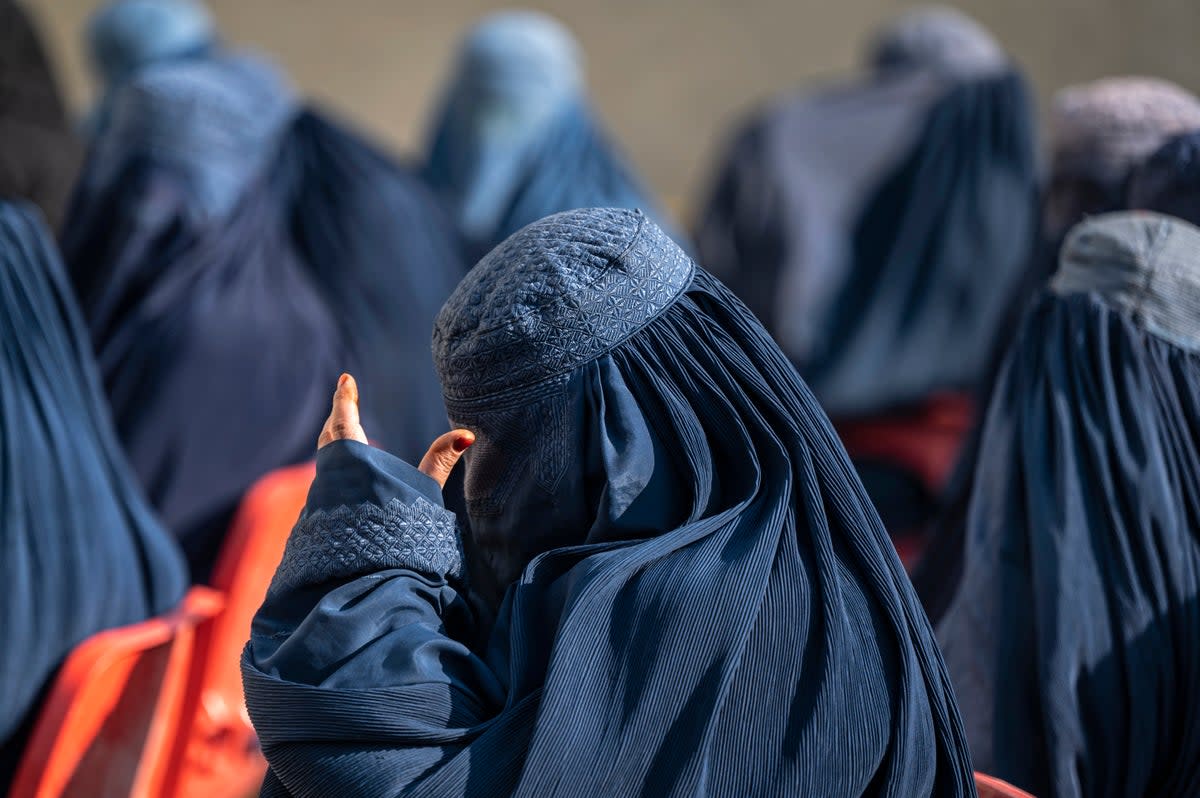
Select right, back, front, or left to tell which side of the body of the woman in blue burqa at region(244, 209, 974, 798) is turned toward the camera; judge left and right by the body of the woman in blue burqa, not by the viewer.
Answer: left

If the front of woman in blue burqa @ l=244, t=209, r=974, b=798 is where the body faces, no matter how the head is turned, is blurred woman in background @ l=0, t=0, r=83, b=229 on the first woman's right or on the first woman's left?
on the first woman's right

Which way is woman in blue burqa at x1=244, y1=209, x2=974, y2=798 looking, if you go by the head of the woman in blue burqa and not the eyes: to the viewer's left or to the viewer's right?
to the viewer's left

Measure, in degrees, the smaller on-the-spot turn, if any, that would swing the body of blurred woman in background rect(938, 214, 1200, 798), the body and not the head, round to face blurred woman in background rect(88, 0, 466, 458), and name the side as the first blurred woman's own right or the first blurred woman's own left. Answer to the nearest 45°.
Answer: approximately 45° to the first blurred woman's own left

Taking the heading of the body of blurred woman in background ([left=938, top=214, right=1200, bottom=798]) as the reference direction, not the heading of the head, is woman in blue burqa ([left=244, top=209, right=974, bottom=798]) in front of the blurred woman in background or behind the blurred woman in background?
behind

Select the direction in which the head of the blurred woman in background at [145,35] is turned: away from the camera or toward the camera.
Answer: away from the camera

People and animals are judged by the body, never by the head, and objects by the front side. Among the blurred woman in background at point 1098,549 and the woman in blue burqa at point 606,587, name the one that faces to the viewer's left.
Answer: the woman in blue burqa

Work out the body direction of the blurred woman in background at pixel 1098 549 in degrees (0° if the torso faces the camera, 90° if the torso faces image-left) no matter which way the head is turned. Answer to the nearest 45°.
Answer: approximately 180°

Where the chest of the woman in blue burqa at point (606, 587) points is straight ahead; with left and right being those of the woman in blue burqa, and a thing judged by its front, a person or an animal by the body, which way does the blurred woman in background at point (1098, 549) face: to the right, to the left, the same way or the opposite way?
to the right

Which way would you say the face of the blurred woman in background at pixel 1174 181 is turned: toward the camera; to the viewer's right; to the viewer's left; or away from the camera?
away from the camera
